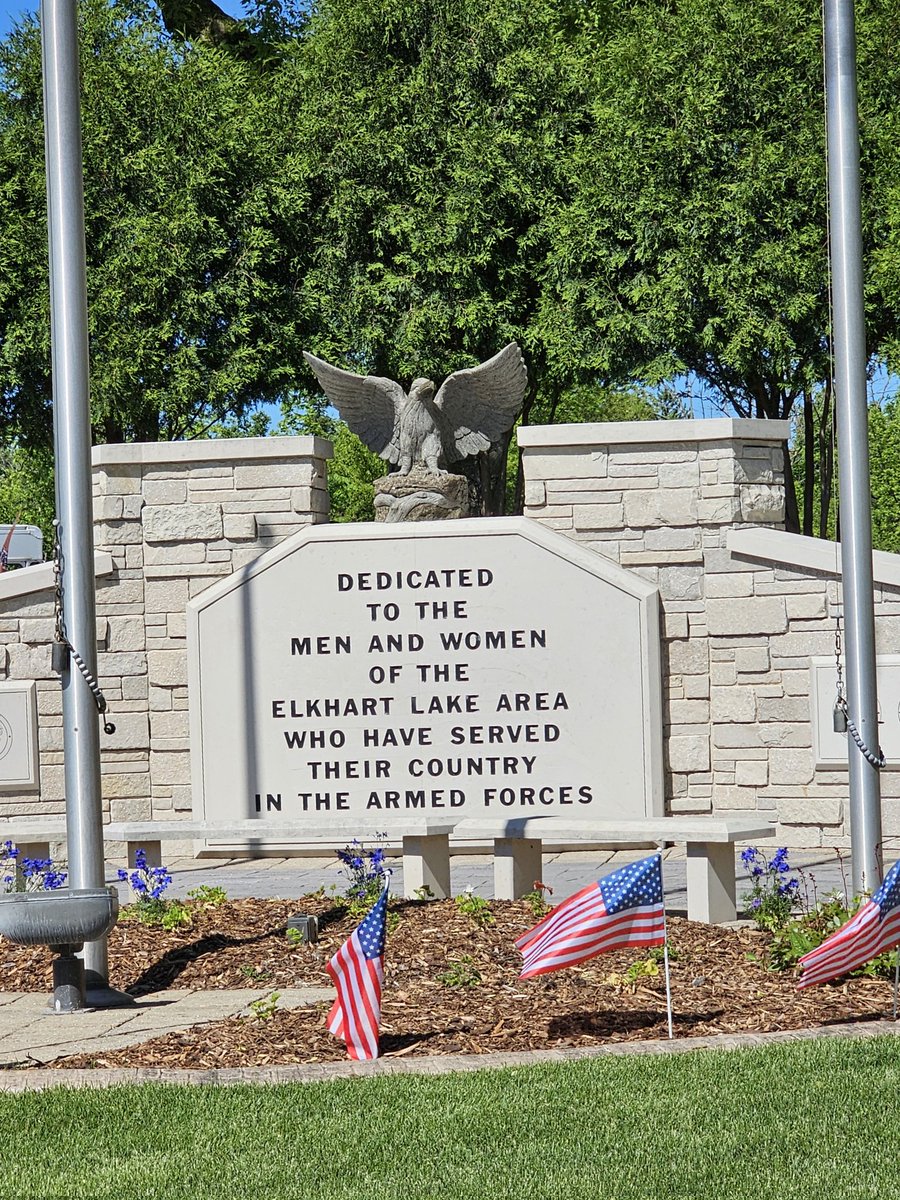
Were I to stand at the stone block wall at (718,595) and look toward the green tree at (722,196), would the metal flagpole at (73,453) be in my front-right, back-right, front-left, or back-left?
back-left

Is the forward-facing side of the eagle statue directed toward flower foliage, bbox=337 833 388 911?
yes

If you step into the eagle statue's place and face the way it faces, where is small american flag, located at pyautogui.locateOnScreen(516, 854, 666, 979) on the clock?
The small american flag is roughly at 12 o'clock from the eagle statue.

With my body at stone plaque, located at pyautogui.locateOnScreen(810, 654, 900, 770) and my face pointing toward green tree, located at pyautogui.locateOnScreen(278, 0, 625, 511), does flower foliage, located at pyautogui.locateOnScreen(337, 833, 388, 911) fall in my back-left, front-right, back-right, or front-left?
back-left

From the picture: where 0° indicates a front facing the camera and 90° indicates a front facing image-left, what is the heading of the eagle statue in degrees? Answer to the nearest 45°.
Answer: approximately 0°

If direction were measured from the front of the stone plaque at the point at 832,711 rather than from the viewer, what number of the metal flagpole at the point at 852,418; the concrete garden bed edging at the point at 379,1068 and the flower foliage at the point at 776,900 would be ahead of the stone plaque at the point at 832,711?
3

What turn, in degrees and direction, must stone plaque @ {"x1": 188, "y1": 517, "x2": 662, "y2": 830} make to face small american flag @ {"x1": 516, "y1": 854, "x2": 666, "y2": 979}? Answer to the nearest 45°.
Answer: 0° — it already faces it

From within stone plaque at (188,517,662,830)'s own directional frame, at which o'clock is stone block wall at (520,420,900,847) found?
The stone block wall is roughly at 9 o'clock from the stone plaque.

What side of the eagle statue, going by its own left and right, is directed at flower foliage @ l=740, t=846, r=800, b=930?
front

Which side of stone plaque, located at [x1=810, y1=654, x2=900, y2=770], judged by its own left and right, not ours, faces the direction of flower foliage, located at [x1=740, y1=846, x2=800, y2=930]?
front

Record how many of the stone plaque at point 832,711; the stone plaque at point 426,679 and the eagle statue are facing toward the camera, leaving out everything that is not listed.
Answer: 3
